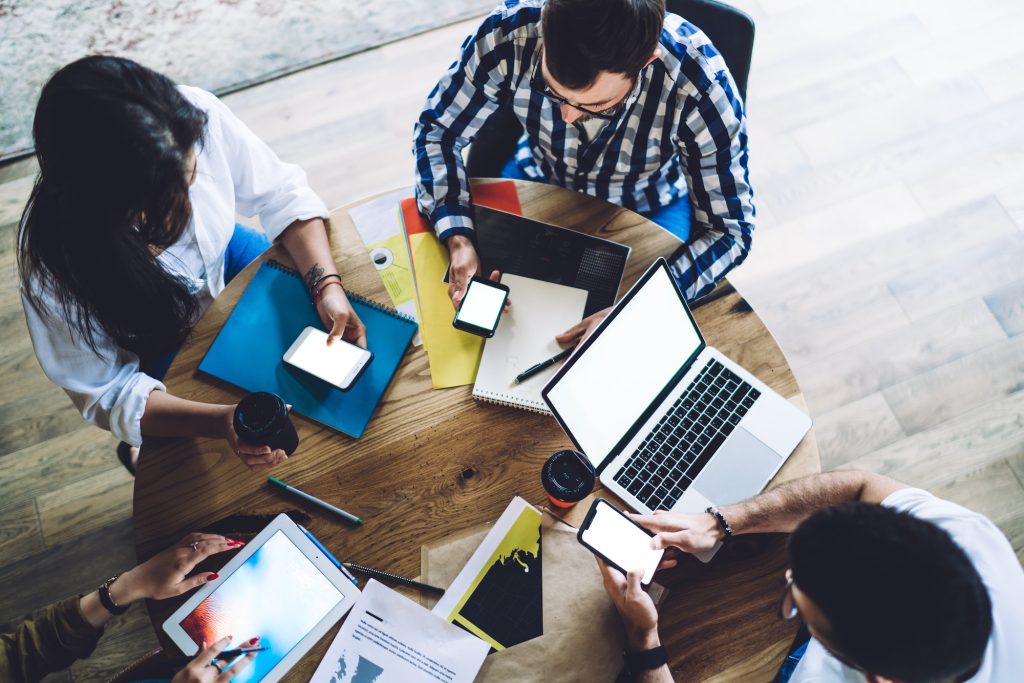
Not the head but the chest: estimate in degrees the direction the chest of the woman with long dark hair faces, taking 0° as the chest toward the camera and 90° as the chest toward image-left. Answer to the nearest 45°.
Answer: approximately 315°

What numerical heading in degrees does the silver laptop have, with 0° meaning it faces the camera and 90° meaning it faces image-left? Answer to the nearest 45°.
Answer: approximately 315°
